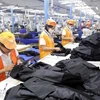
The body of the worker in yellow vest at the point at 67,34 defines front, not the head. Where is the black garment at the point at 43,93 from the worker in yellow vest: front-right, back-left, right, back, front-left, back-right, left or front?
front-right

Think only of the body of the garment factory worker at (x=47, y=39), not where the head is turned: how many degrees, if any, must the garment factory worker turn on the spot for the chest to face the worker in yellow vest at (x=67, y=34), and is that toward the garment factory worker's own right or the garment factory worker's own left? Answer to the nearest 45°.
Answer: approximately 135° to the garment factory worker's own left

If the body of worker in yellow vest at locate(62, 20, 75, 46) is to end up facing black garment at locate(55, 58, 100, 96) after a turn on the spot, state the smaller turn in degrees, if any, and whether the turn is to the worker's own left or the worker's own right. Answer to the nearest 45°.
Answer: approximately 45° to the worker's own right

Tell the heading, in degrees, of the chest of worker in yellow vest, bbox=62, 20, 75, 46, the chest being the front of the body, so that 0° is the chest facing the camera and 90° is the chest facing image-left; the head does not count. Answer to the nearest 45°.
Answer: approximately 315°

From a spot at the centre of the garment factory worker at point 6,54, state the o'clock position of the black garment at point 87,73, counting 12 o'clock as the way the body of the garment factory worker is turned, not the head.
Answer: The black garment is roughly at 12 o'clock from the garment factory worker.

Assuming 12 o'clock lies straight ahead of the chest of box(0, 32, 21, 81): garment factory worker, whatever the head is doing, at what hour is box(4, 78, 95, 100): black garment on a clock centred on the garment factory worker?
The black garment is roughly at 1 o'clock from the garment factory worker.
